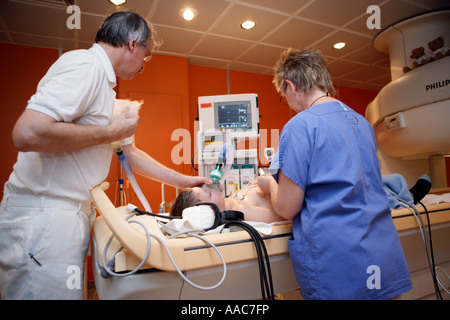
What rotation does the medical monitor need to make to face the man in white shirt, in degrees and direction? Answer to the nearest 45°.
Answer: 0° — it already faces them

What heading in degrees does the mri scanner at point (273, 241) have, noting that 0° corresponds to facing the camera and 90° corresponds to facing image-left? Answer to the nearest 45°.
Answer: approximately 45°

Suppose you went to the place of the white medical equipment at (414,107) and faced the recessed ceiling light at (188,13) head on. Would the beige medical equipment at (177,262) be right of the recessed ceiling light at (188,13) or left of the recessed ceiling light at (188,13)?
left

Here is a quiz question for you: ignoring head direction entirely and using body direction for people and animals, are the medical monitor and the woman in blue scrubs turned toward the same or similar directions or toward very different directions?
very different directions

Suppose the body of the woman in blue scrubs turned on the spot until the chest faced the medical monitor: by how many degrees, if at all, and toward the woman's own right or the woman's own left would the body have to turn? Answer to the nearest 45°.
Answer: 0° — they already face it

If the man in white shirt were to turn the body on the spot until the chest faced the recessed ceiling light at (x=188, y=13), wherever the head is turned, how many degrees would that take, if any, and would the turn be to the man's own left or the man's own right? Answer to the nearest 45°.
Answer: approximately 45° to the man's own left

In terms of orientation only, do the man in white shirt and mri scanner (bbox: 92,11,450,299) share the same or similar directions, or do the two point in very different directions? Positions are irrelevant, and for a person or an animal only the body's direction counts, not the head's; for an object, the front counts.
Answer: very different directions

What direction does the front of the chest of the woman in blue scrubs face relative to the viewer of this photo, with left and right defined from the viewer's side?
facing away from the viewer and to the left of the viewer

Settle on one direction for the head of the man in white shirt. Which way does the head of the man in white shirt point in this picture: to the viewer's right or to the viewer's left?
to the viewer's right

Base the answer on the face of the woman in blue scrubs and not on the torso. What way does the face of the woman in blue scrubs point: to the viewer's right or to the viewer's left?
to the viewer's left

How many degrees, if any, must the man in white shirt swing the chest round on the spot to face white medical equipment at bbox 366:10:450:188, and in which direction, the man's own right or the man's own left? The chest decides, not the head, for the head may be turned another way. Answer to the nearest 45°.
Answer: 0° — they already face it

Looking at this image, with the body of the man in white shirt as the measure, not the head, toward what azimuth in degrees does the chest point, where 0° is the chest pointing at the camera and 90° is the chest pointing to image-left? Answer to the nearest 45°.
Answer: approximately 270°
